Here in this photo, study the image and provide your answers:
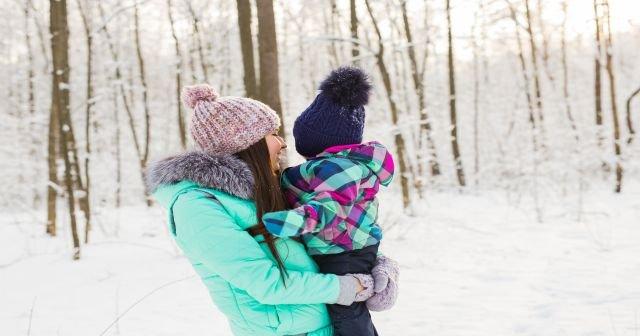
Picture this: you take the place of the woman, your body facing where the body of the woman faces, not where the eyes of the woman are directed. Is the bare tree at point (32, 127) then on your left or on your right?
on your left

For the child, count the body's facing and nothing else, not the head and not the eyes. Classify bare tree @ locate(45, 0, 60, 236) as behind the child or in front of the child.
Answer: in front

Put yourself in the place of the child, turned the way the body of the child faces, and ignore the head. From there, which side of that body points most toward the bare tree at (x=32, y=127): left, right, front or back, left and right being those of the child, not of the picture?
front

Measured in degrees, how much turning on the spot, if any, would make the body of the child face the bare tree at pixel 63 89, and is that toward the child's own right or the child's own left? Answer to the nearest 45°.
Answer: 0° — they already face it

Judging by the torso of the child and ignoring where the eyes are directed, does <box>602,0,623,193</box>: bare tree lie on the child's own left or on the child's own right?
on the child's own right

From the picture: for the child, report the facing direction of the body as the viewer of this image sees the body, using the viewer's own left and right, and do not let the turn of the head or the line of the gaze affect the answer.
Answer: facing away from the viewer and to the left of the viewer

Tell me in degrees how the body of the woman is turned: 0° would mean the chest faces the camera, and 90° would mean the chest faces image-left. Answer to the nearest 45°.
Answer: approximately 270°
